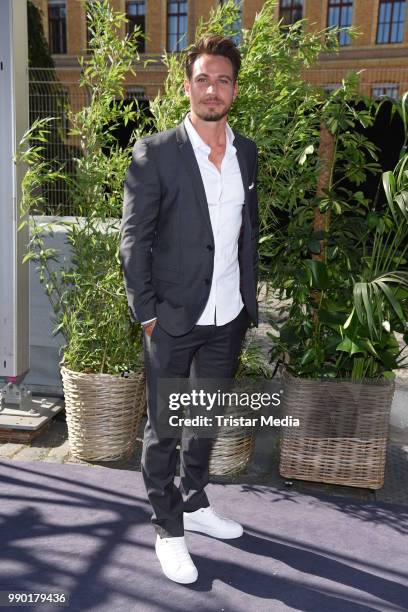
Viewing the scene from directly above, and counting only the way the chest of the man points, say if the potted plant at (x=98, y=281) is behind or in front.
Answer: behind

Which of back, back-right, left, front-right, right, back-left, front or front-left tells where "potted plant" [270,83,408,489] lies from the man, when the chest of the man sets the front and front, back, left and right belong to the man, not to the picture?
left

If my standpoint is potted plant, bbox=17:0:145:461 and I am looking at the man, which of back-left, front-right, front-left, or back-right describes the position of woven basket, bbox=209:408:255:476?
front-left

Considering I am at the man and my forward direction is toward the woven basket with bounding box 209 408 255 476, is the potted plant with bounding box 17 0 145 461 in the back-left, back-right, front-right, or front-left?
front-left

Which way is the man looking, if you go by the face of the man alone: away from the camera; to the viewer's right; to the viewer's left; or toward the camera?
toward the camera

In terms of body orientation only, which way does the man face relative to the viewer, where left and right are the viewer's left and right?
facing the viewer and to the right of the viewer
